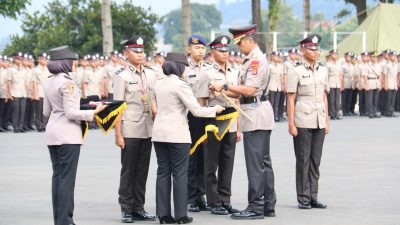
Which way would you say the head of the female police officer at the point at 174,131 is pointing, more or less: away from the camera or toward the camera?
away from the camera

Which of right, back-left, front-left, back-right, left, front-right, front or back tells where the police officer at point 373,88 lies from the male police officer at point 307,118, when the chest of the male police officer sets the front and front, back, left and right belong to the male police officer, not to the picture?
back-left

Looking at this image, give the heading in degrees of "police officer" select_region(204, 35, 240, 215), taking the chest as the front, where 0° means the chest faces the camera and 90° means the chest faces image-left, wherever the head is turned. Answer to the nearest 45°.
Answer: approximately 315°

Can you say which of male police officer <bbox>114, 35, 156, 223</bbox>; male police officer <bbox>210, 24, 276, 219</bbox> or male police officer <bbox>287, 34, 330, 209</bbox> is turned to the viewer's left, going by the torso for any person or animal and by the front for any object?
male police officer <bbox>210, 24, 276, 219</bbox>

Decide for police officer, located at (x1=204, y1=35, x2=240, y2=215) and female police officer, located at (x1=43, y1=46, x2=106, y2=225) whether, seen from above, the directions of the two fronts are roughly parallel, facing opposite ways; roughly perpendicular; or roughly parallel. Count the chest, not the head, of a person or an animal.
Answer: roughly perpendicular

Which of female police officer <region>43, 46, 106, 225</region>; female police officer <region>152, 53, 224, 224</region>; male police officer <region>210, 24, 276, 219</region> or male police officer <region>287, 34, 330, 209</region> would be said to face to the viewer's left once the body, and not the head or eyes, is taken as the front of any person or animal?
male police officer <region>210, 24, 276, 219</region>

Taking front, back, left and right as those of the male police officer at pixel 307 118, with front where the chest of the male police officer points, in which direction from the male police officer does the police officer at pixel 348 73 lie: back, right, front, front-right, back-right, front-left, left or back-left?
back-left
